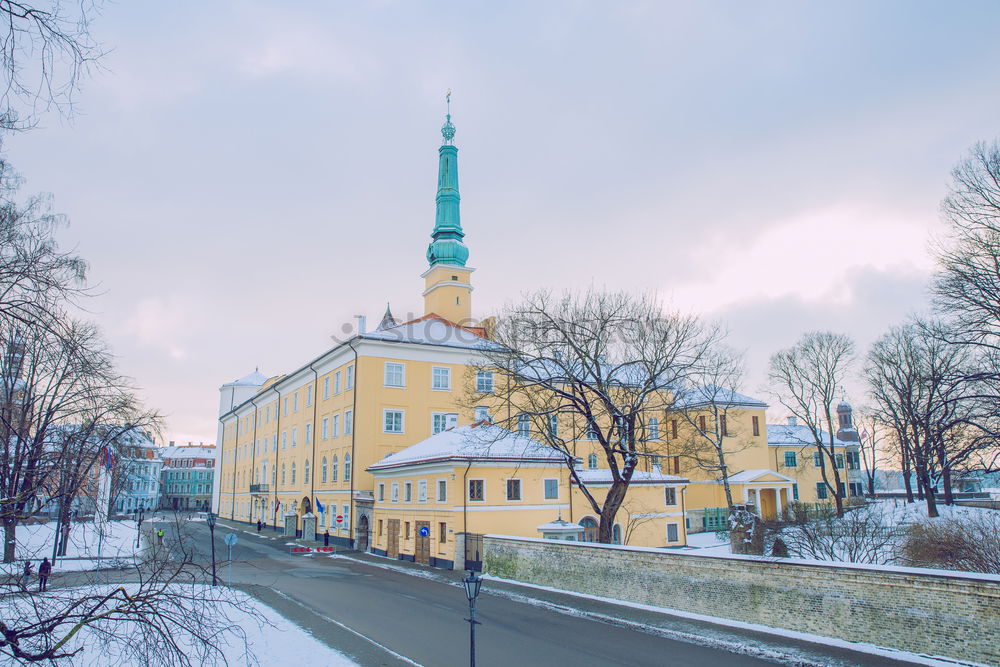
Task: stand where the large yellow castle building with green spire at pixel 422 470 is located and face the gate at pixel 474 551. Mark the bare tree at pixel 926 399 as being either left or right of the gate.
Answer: left
